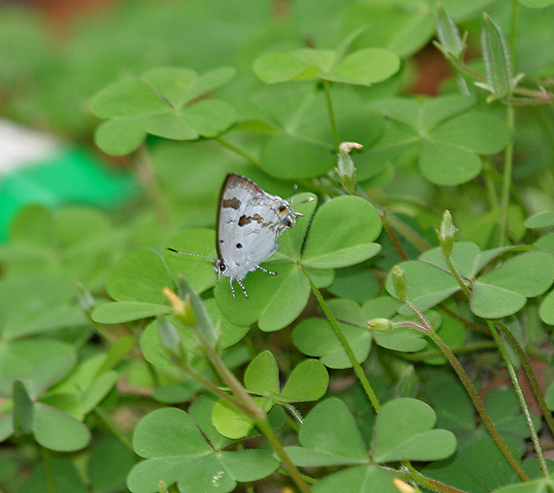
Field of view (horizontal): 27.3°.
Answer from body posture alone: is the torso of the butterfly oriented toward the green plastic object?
no
